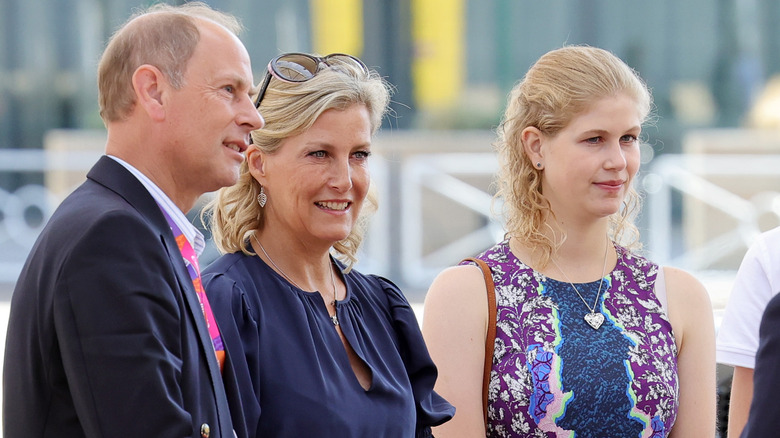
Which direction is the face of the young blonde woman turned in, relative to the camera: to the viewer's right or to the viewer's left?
to the viewer's right

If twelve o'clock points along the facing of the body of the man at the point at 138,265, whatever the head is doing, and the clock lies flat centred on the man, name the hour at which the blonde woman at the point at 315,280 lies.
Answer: The blonde woman is roughly at 10 o'clock from the man.

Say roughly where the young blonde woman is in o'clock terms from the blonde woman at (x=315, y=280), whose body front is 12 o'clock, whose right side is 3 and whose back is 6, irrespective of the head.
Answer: The young blonde woman is roughly at 10 o'clock from the blonde woman.

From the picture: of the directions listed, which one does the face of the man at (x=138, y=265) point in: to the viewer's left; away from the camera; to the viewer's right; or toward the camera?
to the viewer's right

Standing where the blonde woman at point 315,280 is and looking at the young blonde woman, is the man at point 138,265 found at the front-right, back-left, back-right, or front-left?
back-right

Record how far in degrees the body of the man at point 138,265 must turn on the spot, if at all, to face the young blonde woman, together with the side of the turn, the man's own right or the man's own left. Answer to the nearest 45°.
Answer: approximately 45° to the man's own left

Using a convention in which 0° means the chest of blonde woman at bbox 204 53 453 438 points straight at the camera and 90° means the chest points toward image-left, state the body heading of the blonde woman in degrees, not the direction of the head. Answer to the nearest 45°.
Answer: approximately 315°

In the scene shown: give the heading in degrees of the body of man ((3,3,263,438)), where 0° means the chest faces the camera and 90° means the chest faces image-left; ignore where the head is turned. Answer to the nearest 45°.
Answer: approximately 270°
